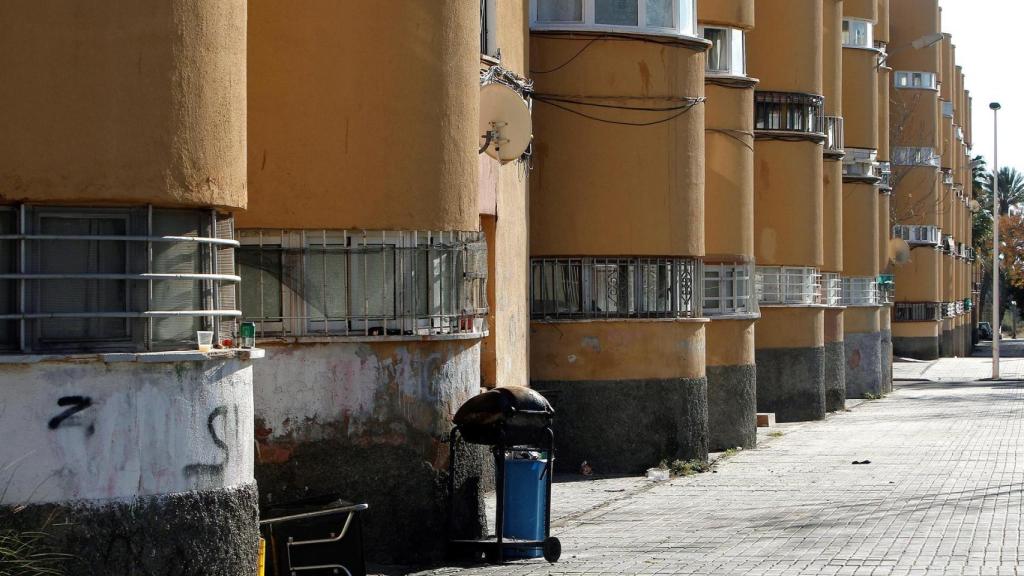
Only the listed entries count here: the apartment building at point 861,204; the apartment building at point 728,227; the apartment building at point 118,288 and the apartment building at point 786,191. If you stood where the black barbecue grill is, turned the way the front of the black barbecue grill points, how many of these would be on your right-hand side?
1

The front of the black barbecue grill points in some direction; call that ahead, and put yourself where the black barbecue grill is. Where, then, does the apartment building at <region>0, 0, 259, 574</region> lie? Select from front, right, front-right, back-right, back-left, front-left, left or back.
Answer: right

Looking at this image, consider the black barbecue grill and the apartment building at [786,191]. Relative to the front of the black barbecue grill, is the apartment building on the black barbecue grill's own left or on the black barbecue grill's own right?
on the black barbecue grill's own left

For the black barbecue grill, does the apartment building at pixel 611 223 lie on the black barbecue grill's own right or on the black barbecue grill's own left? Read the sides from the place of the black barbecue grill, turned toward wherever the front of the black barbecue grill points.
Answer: on the black barbecue grill's own left

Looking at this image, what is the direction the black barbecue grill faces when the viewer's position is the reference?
facing the viewer and to the right of the viewer

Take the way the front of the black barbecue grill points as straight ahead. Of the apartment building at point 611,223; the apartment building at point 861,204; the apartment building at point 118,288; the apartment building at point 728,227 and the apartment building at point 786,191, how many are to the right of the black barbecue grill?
1
